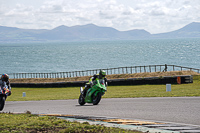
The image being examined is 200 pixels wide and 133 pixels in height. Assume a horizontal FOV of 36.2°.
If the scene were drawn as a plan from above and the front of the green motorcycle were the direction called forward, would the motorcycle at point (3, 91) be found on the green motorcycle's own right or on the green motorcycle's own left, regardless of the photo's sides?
on the green motorcycle's own right
